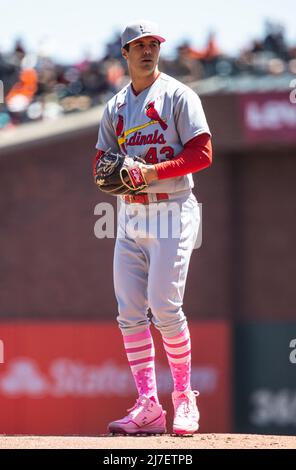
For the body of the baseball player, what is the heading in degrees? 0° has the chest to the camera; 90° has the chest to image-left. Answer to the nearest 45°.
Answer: approximately 45°
